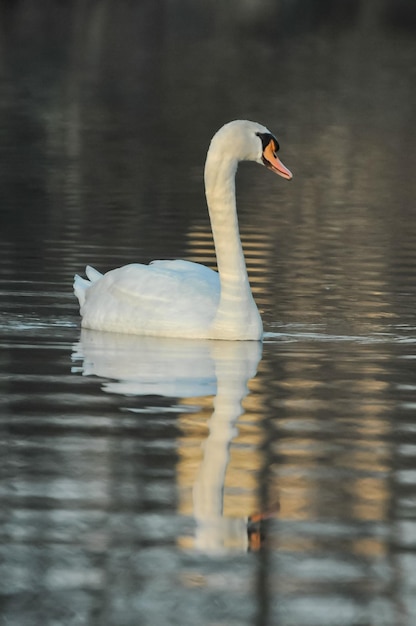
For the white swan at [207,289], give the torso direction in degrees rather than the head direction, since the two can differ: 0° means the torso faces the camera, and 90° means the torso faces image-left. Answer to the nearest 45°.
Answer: approximately 270°
